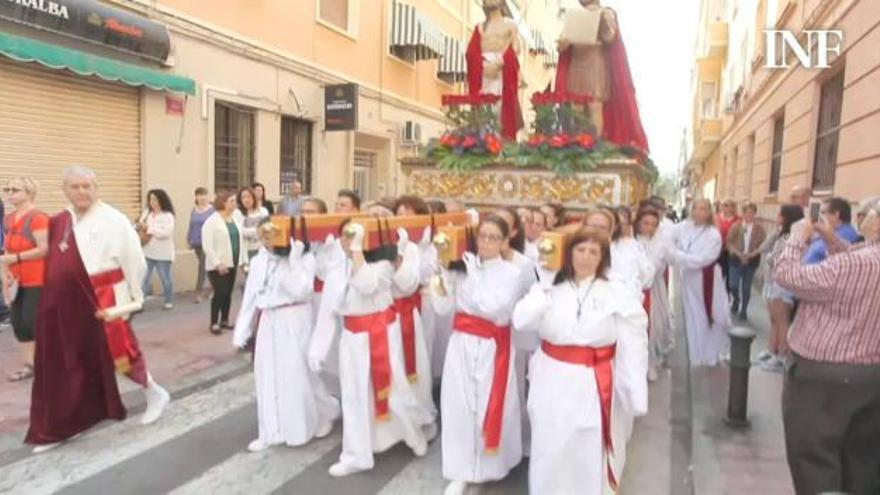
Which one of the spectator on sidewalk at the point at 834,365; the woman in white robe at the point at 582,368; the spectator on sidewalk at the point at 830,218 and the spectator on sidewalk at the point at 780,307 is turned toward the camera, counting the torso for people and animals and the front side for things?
the woman in white robe

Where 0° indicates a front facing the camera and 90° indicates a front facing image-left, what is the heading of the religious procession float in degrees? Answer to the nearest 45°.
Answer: approximately 0°

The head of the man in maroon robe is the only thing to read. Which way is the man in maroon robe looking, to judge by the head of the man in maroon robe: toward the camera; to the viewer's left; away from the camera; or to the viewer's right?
toward the camera

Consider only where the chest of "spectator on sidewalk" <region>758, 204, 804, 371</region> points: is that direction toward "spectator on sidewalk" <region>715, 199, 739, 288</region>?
no

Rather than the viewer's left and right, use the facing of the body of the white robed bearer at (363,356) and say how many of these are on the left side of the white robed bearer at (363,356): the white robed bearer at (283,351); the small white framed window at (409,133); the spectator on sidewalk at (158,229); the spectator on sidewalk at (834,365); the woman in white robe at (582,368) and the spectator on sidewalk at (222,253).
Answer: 2

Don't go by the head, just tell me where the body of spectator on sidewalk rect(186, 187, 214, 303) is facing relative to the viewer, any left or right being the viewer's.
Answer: facing the viewer and to the right of the viewer

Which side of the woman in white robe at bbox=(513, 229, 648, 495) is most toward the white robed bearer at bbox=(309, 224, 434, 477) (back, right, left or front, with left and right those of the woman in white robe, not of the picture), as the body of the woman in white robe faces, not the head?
right

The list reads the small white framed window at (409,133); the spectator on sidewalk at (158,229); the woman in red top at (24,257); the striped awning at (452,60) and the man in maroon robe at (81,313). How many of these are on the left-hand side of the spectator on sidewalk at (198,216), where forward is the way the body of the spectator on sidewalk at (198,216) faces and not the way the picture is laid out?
2

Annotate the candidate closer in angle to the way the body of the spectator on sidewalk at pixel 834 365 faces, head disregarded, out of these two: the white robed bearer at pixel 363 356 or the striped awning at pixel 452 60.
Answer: the striped awning

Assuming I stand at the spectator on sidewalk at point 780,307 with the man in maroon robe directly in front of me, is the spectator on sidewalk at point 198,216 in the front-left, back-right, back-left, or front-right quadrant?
front-right

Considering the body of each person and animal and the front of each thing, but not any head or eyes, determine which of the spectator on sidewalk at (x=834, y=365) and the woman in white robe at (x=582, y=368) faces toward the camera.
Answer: the woman in white robe

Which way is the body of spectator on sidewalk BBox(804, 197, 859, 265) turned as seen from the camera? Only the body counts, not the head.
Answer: to the viewer's left

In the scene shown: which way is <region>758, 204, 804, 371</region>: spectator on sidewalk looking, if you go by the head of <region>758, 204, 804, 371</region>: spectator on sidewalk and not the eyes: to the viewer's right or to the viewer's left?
to the viewer's left

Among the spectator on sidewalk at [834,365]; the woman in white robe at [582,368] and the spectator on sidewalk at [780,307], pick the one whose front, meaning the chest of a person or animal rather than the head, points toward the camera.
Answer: the woman in white robe

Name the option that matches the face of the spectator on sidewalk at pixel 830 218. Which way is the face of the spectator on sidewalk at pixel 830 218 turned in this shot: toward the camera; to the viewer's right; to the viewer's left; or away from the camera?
to the viewer's left

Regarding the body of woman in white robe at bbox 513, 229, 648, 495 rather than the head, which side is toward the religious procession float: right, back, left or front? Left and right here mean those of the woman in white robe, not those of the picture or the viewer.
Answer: back

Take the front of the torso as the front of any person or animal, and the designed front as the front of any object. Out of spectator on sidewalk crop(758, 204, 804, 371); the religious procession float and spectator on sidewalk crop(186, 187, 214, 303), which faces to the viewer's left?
spectator on sidewalk crop(758, 204, 804, 371)

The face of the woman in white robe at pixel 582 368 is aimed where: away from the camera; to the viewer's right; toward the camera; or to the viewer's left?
toward the camera

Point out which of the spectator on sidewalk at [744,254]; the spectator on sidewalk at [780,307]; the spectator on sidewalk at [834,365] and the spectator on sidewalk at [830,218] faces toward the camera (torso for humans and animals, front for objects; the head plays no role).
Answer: the spectator on sidewalk at [744,254]
